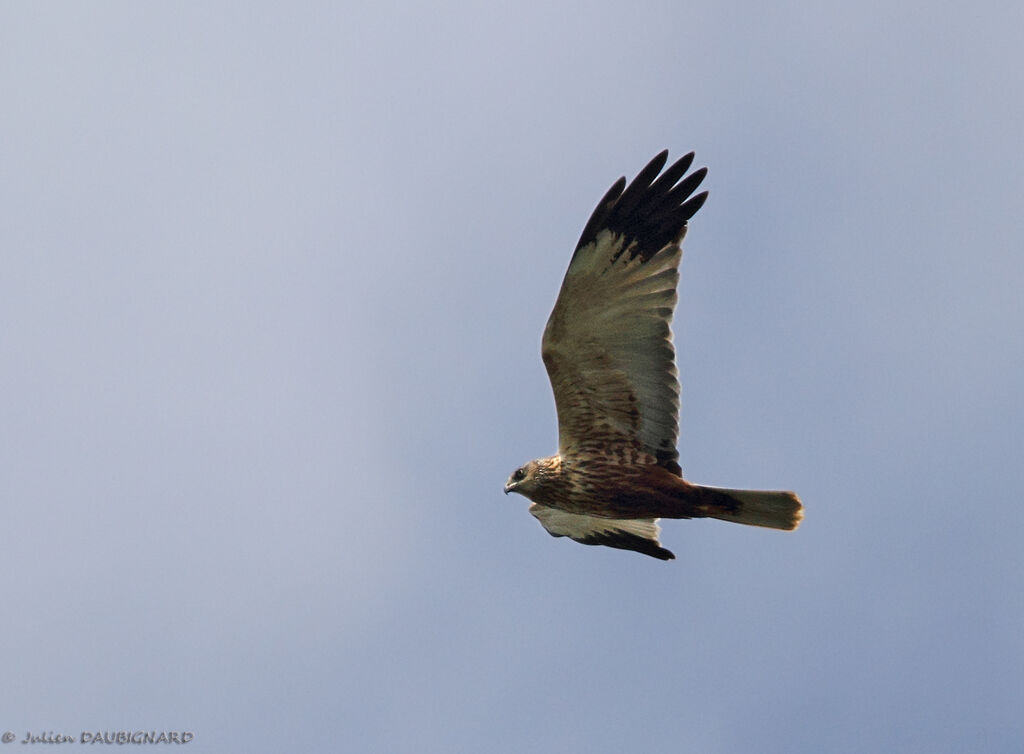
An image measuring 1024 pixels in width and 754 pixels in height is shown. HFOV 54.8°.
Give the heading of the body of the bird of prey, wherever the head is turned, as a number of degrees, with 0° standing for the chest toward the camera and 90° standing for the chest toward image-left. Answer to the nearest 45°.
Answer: approximately 90°
